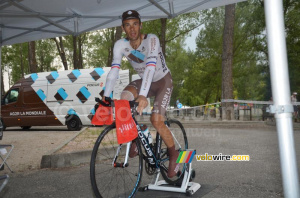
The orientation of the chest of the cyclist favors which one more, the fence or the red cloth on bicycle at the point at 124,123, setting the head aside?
the red cloth on bicycle

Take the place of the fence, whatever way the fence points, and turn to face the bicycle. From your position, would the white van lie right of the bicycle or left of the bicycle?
right

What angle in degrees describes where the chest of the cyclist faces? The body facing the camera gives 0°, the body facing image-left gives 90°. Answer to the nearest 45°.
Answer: approximately 45°
